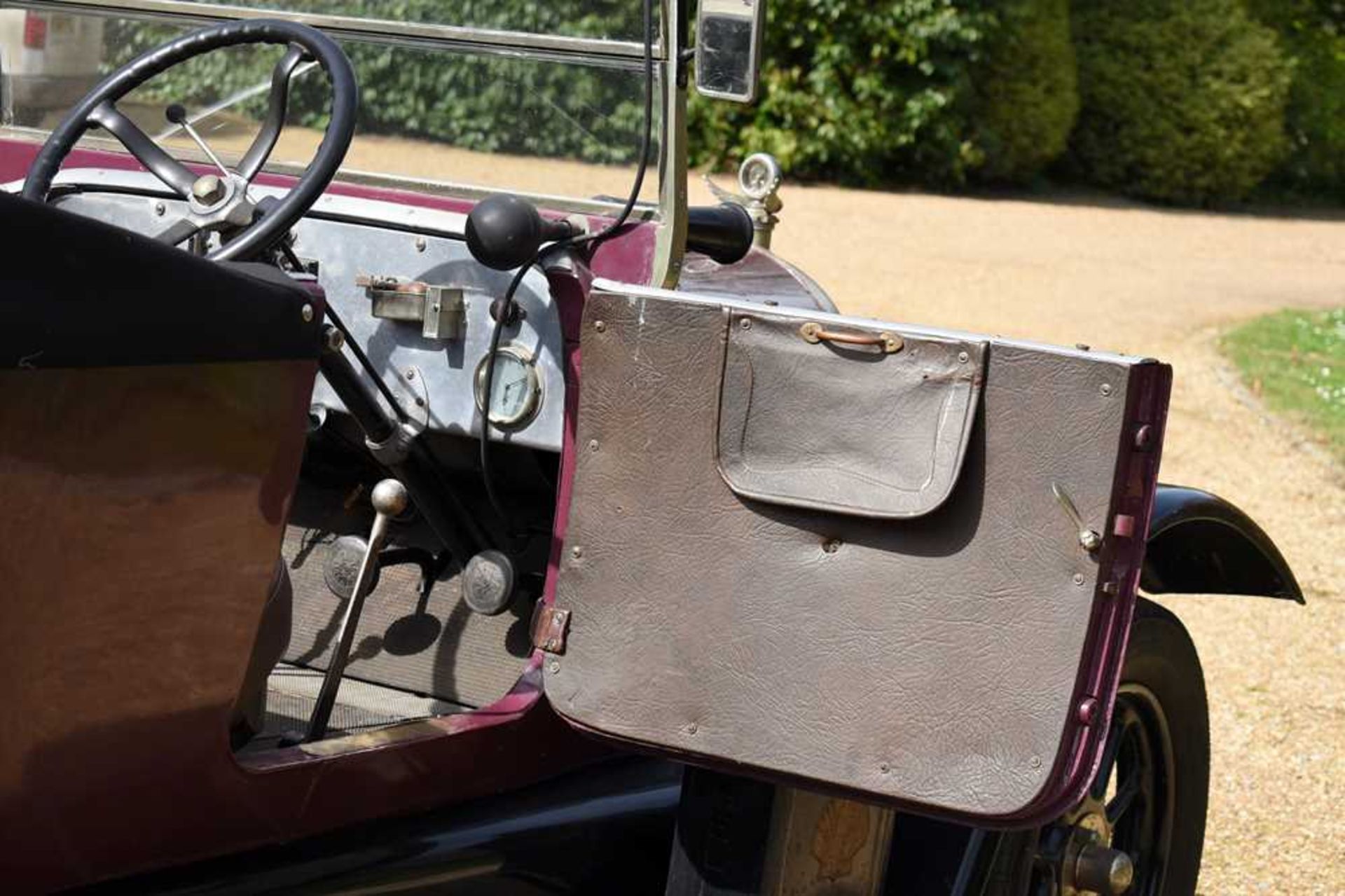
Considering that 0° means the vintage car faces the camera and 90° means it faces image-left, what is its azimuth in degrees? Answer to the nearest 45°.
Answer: approximately 225°

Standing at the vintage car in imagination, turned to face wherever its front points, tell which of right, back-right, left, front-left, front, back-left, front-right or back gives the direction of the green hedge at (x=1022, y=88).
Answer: front-left

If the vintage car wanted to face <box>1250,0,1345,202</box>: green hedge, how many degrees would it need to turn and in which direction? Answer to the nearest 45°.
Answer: approximately 45° to its left

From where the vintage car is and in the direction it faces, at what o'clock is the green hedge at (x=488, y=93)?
The green hedge is roughly at 10 o'clock from the vintage car.

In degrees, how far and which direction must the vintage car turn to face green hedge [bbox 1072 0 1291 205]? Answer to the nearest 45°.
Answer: approximately 45° to its left

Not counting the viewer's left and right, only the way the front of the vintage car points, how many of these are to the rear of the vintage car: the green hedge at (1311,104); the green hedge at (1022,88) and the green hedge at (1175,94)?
0
